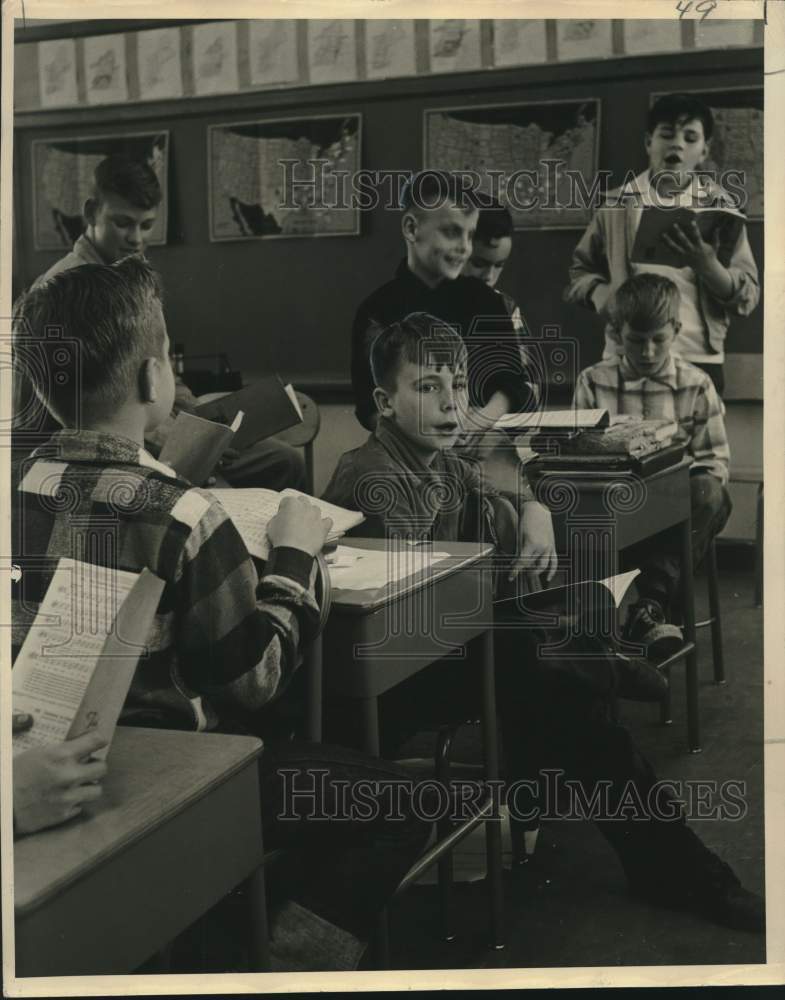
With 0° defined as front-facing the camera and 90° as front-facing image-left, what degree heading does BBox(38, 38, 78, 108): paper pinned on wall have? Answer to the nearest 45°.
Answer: approximately 0°

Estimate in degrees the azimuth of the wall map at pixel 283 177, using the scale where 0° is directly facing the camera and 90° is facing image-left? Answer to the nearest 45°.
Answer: approximately 0°
